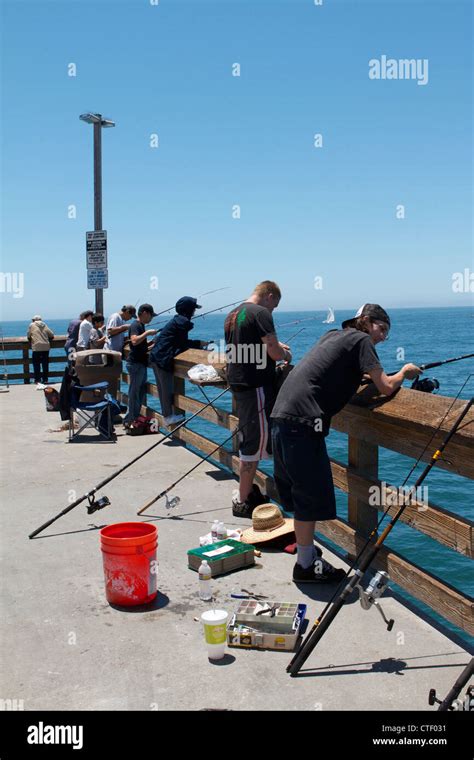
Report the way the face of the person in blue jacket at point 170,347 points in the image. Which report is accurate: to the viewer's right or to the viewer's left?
to the viewer's right

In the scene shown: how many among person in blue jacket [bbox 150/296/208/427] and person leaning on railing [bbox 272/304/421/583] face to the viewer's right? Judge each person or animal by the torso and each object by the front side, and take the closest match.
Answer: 2

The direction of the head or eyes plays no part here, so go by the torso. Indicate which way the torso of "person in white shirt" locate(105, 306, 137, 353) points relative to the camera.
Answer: to the viewer's right

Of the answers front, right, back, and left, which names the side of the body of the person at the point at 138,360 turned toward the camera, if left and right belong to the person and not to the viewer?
right

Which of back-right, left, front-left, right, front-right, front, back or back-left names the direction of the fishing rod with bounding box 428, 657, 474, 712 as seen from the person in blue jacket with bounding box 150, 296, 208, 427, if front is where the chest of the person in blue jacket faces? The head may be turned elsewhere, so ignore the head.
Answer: right

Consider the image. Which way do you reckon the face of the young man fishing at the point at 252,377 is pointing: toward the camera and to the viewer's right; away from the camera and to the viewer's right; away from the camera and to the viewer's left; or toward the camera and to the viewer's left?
away from the camera and to the viewer's right

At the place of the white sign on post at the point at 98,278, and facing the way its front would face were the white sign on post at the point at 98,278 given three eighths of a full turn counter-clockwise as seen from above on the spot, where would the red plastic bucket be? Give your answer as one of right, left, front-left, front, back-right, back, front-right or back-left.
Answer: back-right

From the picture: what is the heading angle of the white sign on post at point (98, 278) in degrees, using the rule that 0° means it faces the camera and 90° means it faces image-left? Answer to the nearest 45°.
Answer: approximately 0°

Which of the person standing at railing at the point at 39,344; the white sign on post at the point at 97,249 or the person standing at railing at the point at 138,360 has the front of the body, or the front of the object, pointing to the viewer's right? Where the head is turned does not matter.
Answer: the person standing at railing at the point at 138,360

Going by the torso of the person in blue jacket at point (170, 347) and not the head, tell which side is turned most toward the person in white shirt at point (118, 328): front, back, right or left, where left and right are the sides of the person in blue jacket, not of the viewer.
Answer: left

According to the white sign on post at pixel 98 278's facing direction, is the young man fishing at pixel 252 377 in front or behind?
in front

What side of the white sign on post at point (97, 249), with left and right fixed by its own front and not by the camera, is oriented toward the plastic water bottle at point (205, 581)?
front

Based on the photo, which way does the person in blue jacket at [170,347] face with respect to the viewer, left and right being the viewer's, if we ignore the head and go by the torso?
facing to the right of the viewer

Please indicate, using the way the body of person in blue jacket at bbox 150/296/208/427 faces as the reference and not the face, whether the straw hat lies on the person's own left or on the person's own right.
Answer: on the person's own right

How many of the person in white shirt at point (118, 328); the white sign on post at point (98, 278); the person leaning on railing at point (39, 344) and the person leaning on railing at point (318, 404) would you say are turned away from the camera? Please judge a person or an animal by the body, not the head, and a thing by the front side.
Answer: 1

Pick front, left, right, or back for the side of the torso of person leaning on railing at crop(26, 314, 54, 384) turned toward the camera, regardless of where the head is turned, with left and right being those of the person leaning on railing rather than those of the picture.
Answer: back
